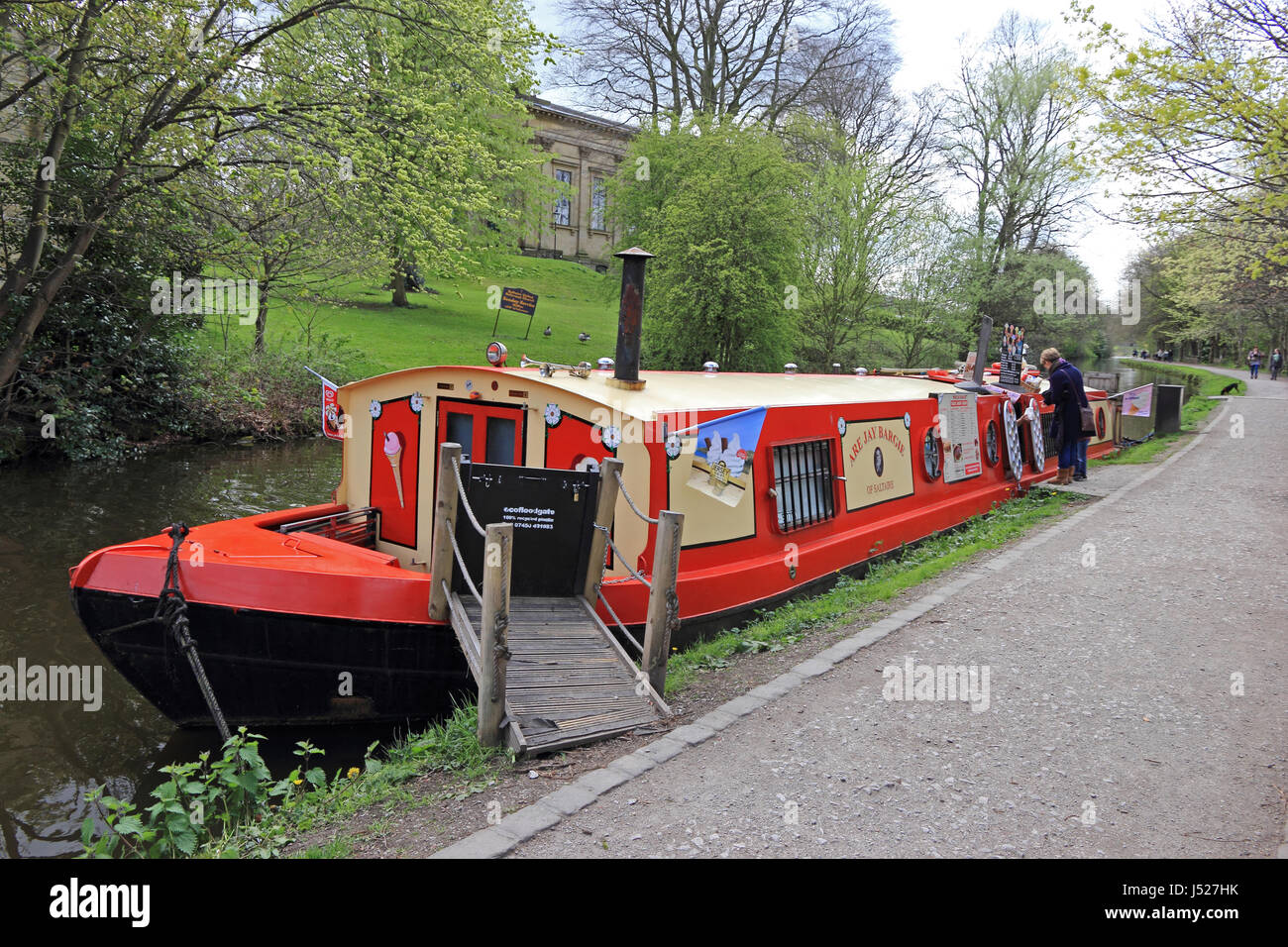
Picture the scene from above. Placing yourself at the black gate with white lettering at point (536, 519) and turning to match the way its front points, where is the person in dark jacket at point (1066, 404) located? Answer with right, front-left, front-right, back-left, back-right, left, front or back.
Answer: back-left

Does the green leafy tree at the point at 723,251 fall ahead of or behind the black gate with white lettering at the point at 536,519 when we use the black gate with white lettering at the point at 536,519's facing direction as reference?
behind

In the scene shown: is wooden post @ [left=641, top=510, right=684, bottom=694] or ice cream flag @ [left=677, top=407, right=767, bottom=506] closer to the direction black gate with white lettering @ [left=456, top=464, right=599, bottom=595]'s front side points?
the wooden post

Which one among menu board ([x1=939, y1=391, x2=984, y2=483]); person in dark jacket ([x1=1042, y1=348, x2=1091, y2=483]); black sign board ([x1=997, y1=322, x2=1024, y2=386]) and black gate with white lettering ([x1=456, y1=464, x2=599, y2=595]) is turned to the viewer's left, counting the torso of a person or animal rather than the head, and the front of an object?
the person in dark jacket

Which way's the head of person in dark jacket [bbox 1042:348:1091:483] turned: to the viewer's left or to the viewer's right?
to the viewer's left

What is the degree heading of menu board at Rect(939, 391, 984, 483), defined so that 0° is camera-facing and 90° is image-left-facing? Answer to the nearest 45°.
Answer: approximately 315°

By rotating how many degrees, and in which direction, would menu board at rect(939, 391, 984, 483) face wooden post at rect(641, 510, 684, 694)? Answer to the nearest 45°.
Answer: approximately 45° to its right
